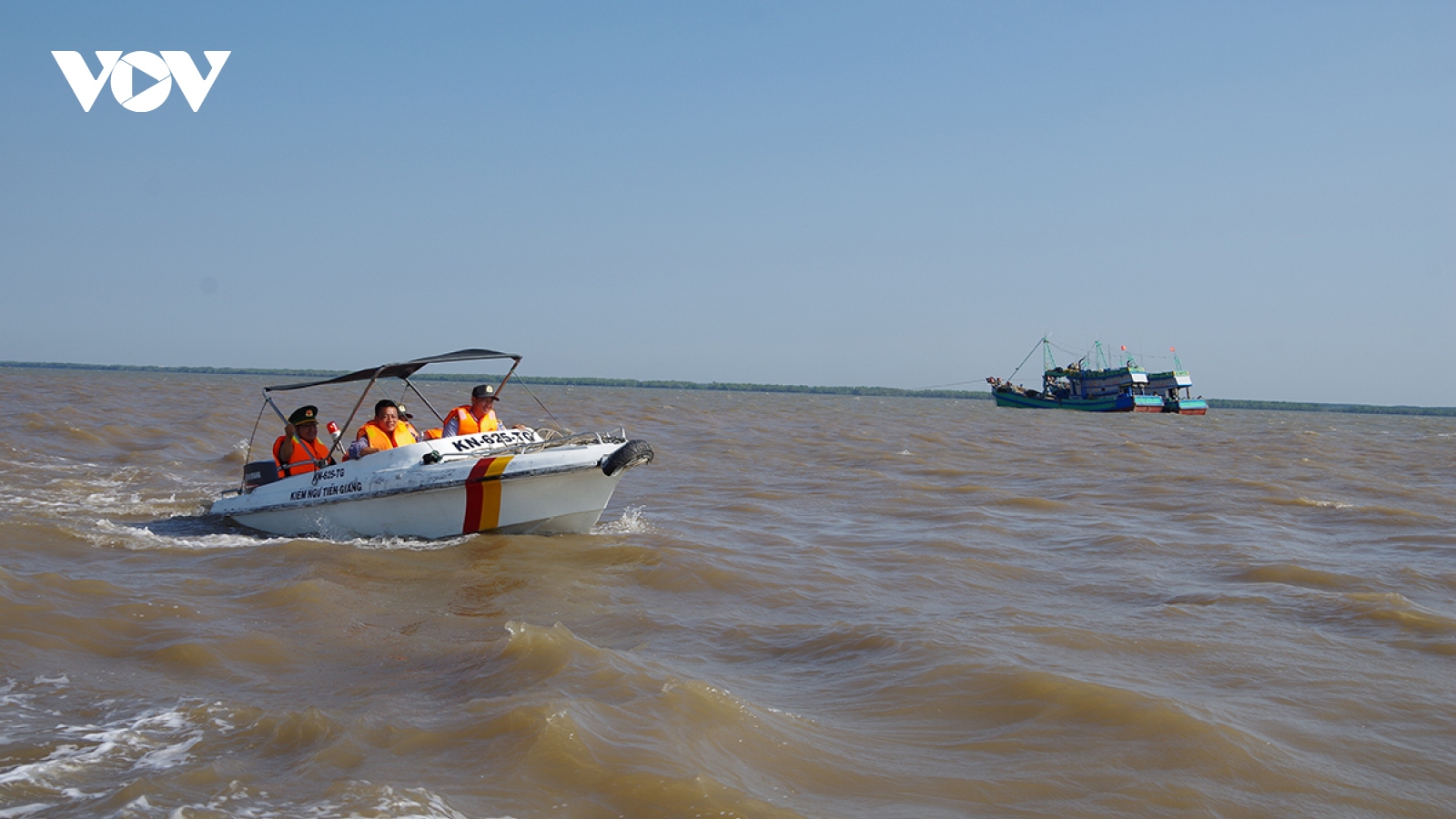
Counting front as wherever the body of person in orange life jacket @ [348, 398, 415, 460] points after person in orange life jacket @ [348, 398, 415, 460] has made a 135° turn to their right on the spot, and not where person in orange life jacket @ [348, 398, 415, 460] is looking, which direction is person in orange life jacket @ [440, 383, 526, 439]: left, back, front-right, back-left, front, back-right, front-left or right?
back

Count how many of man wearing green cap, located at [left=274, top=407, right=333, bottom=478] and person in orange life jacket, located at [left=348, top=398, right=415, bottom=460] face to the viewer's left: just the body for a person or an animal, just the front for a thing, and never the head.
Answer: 0

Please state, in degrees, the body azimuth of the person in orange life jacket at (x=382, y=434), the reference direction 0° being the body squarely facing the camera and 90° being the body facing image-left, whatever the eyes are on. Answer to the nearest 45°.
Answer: approximately 315°

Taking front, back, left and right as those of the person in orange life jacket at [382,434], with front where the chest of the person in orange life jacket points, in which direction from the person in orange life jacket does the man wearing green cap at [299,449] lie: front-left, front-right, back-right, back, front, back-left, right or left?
back

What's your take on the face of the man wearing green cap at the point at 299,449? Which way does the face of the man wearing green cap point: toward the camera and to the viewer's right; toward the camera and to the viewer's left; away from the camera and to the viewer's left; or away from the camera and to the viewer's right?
toward the camera and to the viewer's right

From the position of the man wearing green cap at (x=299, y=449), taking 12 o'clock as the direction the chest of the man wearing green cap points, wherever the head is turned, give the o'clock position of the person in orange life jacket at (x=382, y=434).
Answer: The person in orange life jacket is roughly at 12 o'clock from the man wearing green cap.

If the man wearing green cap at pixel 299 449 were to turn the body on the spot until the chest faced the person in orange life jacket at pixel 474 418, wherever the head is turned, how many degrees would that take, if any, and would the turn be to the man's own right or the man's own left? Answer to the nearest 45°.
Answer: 0° — they already face them

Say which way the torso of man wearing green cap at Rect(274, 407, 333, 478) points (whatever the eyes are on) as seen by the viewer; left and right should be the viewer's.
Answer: facing the viewer and to the right of the viewer
